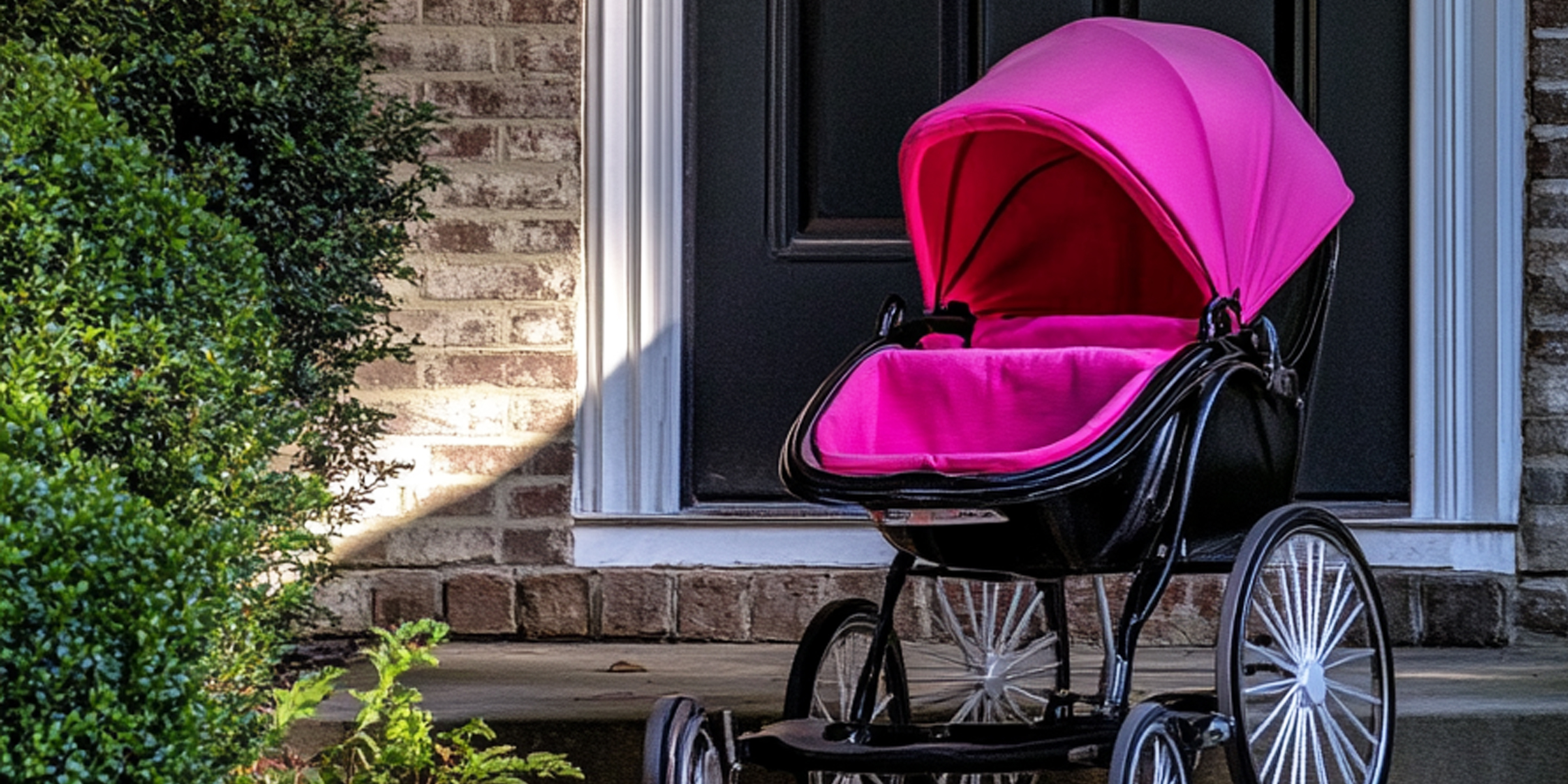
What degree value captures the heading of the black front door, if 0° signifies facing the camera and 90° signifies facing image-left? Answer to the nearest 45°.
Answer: approximately 0°

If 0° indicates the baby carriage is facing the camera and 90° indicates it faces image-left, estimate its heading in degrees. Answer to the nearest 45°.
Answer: approximately 45°

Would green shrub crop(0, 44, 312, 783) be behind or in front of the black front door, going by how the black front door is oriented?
in front

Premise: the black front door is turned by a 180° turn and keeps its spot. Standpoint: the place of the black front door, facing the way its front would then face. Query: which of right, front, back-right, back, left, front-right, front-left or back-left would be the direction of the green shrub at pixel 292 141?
back-left

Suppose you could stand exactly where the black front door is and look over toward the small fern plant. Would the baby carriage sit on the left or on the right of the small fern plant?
left

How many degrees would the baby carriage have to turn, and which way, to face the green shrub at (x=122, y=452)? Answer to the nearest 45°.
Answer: approximately 45° to its right

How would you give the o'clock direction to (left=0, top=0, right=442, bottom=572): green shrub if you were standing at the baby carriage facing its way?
The green shrub is roughly at 2 o'clock from the baby carriage.

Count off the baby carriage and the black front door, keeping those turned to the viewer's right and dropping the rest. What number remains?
0
